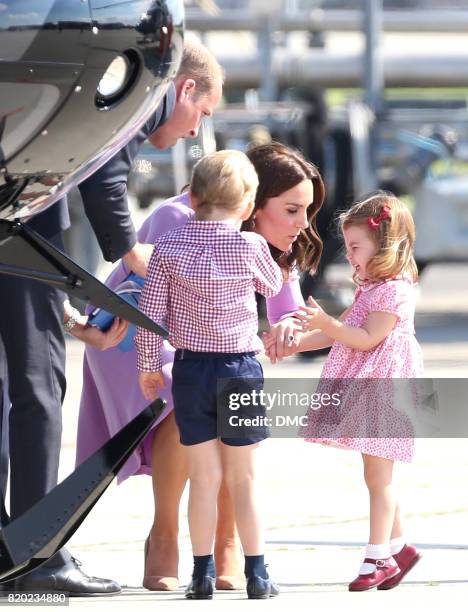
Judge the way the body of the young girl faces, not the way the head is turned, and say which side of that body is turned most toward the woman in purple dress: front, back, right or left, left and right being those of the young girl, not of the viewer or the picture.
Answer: front

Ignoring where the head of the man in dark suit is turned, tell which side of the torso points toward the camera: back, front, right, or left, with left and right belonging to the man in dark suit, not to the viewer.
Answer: right

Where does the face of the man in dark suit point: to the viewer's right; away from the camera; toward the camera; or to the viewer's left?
to the viewer's right

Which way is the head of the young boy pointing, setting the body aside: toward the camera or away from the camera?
away from the camera

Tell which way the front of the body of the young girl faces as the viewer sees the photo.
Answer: to the viewer's left

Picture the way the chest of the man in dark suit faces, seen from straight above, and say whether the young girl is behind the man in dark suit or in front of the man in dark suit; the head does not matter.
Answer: in front

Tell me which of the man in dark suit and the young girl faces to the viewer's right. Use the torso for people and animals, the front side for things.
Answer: the man in dark suit

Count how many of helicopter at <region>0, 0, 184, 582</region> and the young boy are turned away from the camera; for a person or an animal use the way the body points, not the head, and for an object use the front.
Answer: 1

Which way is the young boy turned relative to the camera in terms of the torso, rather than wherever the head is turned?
away from the camera

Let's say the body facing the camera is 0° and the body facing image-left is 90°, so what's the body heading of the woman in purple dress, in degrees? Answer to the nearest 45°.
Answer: approximately 315°

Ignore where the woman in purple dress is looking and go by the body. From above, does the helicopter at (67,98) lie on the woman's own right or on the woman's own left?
on the woman's own right

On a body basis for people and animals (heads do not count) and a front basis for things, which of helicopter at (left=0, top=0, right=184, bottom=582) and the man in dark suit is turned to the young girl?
the man in dark suit

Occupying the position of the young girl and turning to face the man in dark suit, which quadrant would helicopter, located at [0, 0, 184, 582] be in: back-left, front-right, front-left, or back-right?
front-left

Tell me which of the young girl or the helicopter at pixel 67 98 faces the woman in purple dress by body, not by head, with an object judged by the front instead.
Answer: the young girl

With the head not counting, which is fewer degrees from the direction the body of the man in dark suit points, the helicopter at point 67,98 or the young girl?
the young girl

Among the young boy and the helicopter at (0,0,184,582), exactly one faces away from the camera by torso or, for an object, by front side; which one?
the young boy

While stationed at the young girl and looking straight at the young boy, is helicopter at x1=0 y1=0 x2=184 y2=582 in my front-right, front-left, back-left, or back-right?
front-left

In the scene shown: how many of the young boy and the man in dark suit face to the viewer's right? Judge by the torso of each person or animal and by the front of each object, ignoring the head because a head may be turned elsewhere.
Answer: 1
